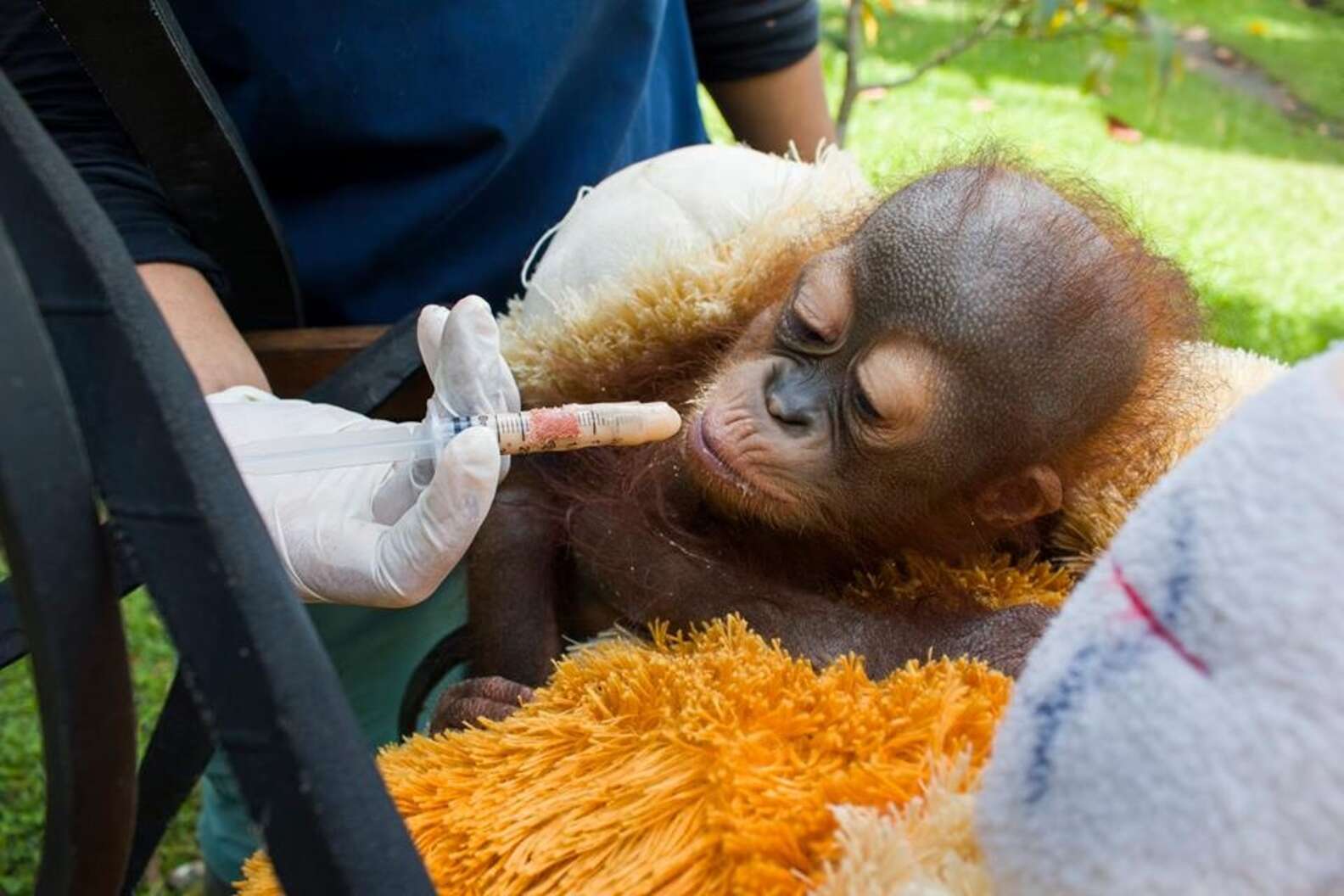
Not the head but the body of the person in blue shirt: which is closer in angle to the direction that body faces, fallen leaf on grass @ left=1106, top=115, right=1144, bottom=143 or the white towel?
the white towel

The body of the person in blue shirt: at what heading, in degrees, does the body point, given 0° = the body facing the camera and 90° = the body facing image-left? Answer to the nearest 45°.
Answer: approximately 0°

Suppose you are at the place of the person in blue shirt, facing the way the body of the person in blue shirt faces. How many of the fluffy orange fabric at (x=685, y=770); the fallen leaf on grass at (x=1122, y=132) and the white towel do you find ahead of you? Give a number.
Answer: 2

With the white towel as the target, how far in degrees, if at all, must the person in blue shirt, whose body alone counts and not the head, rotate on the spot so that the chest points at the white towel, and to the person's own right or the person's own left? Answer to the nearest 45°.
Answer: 0° — they already face it

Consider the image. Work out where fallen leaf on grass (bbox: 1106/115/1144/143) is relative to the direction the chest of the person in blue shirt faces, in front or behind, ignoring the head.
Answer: behind

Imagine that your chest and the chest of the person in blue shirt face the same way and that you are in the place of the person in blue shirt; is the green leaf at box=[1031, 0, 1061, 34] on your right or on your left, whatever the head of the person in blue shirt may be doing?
on your left

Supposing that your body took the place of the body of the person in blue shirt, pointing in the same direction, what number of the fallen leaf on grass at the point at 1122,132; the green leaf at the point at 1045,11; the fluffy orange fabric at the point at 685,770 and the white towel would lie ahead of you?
2
